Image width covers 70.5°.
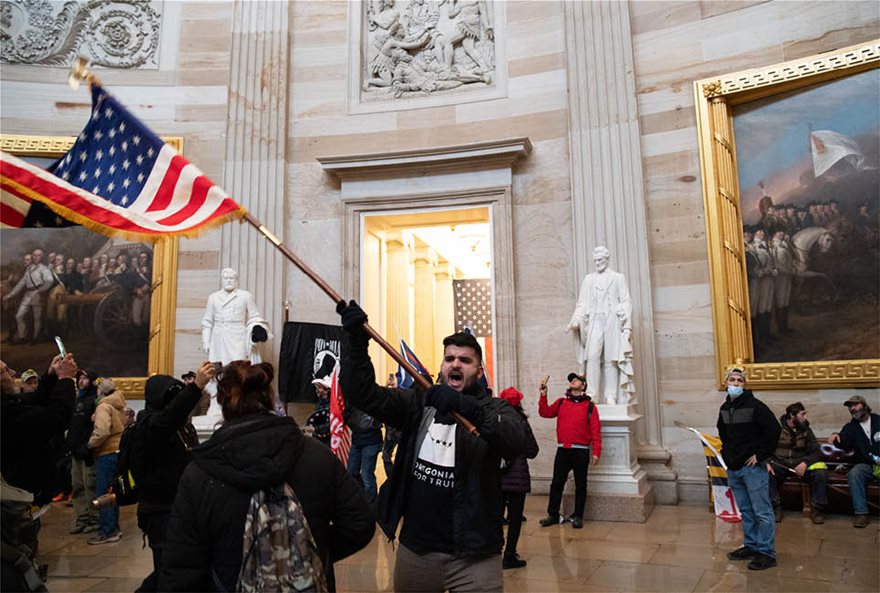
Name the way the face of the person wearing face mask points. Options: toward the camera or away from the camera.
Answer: toward the camera

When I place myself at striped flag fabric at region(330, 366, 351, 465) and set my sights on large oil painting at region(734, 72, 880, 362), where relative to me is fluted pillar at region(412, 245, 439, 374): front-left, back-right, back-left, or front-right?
front-left

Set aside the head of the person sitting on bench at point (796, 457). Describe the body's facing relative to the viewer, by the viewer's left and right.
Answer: facing the viewer

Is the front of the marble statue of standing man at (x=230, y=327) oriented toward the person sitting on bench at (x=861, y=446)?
no

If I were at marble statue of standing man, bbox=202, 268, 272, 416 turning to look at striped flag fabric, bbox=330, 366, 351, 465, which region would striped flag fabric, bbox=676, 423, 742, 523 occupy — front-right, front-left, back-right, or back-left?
front-left

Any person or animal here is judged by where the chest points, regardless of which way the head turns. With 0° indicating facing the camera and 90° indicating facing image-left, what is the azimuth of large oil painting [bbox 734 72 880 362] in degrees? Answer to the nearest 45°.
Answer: approximately 45°

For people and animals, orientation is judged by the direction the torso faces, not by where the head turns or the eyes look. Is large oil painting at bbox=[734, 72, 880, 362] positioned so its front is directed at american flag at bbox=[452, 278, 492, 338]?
no

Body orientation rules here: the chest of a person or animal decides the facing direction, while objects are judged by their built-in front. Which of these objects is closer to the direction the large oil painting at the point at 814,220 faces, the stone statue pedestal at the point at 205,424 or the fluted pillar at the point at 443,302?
the stone statue pedestal

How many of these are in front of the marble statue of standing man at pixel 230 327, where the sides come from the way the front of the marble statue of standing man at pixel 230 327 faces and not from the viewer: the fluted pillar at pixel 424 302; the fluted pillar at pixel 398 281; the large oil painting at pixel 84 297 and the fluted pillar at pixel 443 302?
0

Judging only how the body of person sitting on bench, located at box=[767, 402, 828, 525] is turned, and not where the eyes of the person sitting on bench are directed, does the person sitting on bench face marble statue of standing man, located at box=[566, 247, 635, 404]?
no

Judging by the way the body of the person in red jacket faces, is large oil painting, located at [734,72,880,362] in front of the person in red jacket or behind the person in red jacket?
behind

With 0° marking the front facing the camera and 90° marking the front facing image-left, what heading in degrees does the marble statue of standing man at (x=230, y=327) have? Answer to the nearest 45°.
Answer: approximately 0°

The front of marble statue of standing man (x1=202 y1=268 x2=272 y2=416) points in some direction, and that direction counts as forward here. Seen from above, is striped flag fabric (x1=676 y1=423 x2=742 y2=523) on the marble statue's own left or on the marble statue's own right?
on the marble statue's own left

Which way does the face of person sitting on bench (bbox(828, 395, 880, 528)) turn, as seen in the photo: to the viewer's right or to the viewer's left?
to the viewer's left

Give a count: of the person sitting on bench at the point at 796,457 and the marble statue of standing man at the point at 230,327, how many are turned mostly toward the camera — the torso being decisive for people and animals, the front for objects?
2
